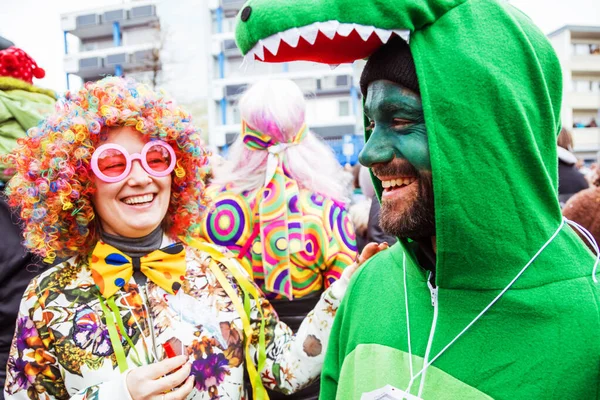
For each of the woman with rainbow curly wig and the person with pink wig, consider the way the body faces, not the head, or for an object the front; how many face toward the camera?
1

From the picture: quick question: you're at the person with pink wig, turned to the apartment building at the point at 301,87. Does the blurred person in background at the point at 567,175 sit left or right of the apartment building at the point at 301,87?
right

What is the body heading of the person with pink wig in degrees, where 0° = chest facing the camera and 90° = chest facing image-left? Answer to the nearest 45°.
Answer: approximately 180°

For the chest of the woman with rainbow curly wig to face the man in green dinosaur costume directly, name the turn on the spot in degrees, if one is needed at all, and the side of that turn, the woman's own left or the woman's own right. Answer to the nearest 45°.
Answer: approximately 45° to the woman's own left

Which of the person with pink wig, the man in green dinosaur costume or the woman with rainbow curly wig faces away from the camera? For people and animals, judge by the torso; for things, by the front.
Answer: the person with pink wig

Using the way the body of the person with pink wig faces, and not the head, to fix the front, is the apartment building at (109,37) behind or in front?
in front

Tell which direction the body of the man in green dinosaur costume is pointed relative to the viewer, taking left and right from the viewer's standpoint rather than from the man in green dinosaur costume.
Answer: facing the viewer and to the left of the viewer

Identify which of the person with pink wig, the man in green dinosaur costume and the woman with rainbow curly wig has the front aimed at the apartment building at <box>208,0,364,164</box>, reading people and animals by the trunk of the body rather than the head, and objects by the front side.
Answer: the person with pink wig

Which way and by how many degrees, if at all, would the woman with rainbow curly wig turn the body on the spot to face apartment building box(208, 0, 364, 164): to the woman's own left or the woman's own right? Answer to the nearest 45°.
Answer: approximately 180°

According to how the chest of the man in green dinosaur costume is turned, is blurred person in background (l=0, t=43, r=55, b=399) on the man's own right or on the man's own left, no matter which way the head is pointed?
on the man's own right

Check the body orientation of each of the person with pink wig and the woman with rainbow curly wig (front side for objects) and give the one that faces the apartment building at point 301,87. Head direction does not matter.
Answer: the person with pink wig

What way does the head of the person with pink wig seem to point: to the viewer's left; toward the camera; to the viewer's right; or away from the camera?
away from the camera

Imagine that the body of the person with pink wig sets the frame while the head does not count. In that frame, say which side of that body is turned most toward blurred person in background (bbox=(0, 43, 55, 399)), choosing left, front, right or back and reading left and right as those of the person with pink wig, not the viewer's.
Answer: left

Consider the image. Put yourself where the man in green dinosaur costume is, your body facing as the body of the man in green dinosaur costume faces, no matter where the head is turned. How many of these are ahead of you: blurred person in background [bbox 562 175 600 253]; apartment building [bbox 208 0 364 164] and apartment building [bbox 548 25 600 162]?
0

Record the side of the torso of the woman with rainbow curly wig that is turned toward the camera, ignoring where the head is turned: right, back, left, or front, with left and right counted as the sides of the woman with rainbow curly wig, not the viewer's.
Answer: front

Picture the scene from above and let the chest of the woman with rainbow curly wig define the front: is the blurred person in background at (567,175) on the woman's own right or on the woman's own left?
on the woman's own left
